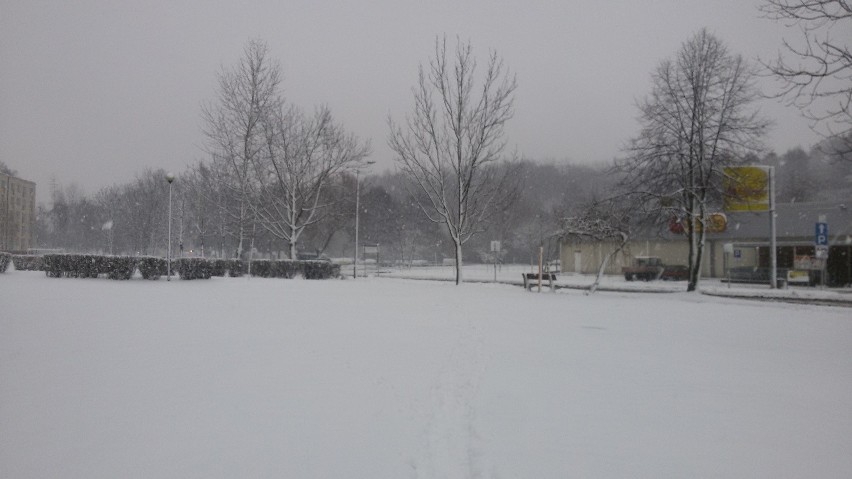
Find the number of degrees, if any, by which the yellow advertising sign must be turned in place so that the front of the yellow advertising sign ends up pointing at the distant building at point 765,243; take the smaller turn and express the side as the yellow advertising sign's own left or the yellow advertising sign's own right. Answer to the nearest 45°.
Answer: approximately 180°

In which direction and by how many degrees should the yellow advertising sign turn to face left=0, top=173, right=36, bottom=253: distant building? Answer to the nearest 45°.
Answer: approximately 90° to its right

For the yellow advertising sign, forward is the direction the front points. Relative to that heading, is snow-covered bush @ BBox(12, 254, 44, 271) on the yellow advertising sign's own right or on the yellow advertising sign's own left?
on the yellow advertising sign's own right

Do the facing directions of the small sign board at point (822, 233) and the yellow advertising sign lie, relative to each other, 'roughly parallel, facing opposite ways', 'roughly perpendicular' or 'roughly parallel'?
roughly parallel

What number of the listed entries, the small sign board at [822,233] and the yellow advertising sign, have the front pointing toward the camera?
2

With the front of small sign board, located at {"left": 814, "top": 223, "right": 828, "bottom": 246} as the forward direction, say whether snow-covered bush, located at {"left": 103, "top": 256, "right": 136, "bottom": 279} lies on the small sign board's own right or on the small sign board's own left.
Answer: on the small sign board's own right

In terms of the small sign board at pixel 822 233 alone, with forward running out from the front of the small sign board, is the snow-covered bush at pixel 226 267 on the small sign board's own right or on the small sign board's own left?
on the small sign board's own right

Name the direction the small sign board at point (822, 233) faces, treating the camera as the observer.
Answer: facing the viewer

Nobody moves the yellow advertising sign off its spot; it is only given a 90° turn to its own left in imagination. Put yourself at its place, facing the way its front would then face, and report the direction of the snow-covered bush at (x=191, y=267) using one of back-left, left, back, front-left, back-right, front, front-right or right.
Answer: back-right

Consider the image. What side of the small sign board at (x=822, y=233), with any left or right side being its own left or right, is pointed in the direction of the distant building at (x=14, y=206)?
right
